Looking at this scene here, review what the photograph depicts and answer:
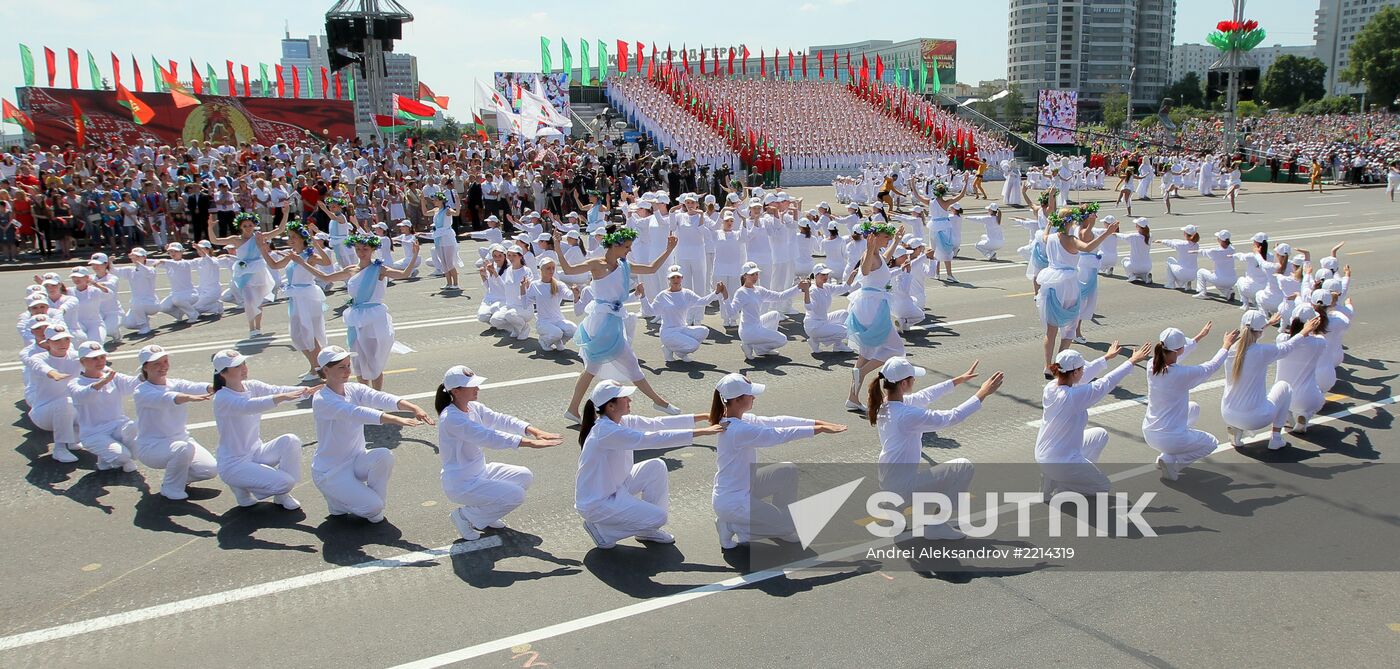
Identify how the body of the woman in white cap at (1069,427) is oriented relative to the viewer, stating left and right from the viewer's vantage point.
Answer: facing away from the viewer and to the right of the viewer

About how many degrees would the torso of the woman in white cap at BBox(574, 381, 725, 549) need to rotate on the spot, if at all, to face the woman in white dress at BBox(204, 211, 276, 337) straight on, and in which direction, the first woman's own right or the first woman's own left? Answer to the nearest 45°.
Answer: approximately 135° to the first woman's own left

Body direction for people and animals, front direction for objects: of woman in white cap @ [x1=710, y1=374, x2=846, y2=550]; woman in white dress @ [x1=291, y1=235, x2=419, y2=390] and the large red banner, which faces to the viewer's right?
the woman in white cap

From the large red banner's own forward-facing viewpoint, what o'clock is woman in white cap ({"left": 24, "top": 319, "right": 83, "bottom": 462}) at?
The woman in white cap is roughly at 12 o'clock from the large red banner.

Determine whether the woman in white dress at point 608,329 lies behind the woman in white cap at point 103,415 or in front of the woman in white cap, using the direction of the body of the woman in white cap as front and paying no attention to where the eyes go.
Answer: in front

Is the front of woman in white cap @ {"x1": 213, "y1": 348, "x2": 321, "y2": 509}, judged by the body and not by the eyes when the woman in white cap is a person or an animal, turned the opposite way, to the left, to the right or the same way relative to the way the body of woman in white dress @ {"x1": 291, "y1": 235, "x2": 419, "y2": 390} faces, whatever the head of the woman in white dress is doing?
to the left

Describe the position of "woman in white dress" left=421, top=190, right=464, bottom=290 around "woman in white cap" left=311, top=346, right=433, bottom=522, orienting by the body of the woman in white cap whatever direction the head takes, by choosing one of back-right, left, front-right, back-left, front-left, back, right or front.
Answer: back-left

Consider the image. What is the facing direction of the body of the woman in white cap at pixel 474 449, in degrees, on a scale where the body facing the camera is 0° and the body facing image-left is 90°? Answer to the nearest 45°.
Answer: approximately 270°

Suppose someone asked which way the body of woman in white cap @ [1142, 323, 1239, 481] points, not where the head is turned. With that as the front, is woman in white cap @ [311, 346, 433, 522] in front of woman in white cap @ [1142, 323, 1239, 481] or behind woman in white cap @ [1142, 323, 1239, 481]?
behind

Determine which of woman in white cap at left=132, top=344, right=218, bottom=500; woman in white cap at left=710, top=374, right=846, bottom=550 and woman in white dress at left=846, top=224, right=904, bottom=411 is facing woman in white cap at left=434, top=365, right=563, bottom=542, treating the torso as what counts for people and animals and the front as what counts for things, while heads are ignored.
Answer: woman in white cap at left=132, top=344, right=218, bottom=500

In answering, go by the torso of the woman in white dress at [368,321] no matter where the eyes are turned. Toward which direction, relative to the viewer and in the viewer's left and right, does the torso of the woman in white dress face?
facing the viewer

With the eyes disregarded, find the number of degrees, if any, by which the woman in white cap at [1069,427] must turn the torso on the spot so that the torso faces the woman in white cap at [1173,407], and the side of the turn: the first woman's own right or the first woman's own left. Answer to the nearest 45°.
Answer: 0° — they already face them

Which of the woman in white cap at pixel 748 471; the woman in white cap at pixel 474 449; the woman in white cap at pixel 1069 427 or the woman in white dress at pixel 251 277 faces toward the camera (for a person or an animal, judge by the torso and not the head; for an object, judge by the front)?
the woman in white dress
